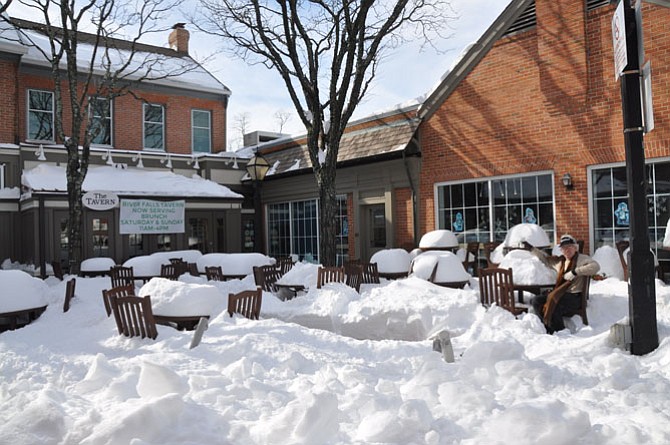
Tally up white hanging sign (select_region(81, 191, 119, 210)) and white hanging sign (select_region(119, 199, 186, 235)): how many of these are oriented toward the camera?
2

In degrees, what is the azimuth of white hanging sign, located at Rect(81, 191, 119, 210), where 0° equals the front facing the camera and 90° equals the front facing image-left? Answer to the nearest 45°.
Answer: approximately 0°

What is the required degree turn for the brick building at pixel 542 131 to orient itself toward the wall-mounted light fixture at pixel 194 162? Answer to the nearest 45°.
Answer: approximately 45° to its right

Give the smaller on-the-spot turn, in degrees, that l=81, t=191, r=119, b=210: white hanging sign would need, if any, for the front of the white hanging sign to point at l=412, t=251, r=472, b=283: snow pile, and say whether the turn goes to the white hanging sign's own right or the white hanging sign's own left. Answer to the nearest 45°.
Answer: approximately 45° to the white hanging sign's own left

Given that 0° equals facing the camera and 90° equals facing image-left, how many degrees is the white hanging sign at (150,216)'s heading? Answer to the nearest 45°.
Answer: approximately 0°

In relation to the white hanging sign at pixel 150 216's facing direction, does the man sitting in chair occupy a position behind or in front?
in front
